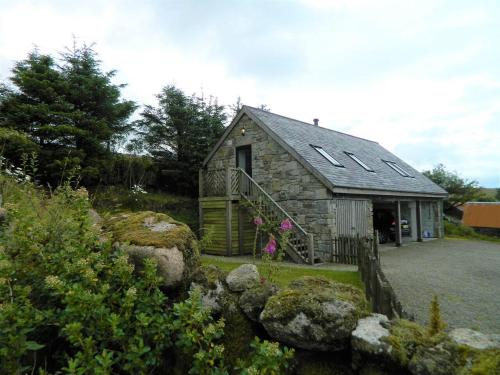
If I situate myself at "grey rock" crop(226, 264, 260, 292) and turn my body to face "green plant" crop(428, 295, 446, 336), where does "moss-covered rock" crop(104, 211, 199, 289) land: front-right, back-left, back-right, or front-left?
back-right

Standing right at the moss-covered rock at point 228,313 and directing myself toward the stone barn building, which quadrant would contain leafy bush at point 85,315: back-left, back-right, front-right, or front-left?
back-left

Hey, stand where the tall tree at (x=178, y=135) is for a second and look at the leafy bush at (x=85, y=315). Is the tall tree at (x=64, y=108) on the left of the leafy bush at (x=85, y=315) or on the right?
right
